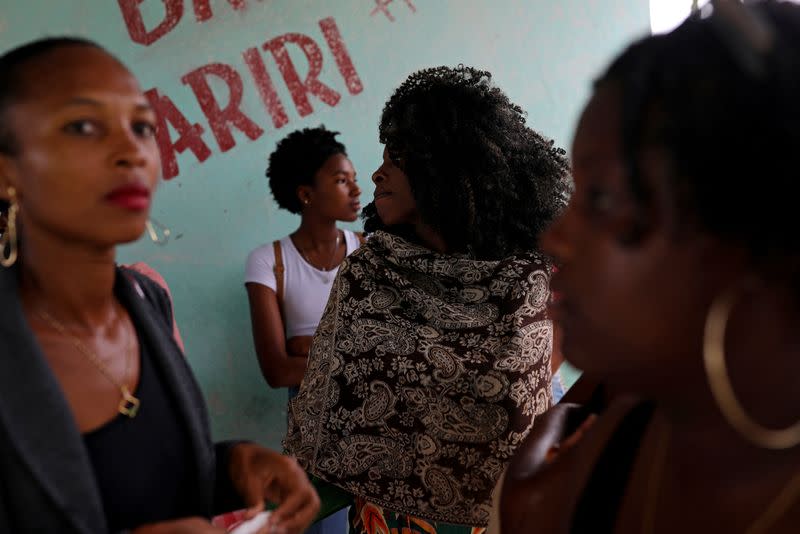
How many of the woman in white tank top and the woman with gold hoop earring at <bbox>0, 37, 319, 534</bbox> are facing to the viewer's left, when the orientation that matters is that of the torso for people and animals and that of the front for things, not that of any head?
0

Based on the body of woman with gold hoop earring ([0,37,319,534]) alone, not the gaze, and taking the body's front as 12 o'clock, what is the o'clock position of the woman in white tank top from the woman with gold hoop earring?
The woman in white tank top is roughly at 8 o'clock from the woman with gold hoop earring.

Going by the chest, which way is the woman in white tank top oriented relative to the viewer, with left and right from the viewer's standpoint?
facing the viewer and to the right of the viewer

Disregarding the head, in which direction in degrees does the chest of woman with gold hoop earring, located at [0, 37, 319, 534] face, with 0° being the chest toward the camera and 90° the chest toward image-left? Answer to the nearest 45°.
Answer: approximately 315°

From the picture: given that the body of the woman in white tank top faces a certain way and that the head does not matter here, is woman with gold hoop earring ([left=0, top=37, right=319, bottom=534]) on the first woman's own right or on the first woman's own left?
on the first woman's own right

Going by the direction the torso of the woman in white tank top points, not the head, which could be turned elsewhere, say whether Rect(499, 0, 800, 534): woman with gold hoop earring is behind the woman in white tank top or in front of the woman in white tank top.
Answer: in front

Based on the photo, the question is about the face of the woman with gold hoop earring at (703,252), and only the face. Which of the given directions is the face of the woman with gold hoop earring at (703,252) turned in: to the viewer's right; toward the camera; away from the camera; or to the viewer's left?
to the viewer's left

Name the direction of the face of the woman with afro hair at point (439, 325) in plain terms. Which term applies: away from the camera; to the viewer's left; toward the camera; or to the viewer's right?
to the viewer's left

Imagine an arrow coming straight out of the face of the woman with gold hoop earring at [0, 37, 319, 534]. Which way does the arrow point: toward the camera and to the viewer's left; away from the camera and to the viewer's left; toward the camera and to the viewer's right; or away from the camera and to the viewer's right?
toward the camera and to the viewer's right

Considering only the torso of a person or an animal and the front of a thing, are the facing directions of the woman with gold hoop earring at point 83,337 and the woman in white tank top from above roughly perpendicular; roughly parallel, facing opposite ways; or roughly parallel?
roughly parallel

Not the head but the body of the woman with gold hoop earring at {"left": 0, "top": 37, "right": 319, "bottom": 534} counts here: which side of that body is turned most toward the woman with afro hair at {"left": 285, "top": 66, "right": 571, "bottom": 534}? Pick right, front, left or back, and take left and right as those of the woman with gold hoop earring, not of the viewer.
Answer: left

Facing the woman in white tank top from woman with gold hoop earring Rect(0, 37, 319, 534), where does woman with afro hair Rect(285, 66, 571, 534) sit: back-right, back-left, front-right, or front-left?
front-right
